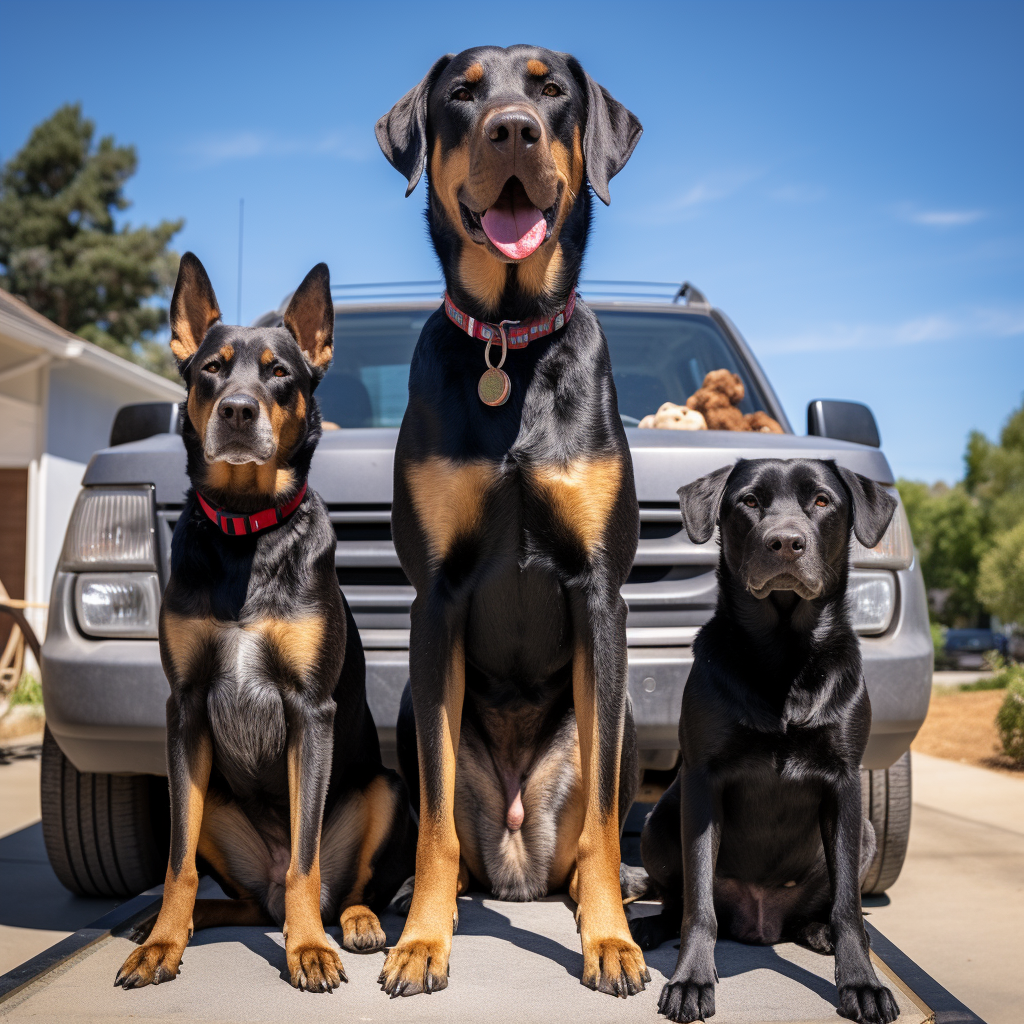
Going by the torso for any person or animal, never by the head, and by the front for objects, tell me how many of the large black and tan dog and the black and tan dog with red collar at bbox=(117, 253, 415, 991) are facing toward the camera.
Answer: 2

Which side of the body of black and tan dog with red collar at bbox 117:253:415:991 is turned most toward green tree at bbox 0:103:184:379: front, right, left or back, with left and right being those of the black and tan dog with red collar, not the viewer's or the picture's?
back

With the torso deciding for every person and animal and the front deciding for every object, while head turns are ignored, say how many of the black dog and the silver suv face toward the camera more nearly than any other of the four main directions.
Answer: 2

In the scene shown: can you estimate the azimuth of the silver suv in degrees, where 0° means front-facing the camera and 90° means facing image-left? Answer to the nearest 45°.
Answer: approximately 0°

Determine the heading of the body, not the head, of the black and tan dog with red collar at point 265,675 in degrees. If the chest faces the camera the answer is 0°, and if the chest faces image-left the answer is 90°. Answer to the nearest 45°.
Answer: approximately 0°

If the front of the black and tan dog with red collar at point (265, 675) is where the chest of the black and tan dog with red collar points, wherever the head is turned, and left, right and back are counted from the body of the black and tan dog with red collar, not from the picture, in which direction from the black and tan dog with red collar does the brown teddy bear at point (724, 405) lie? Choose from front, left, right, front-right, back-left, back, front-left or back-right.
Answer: back-left
